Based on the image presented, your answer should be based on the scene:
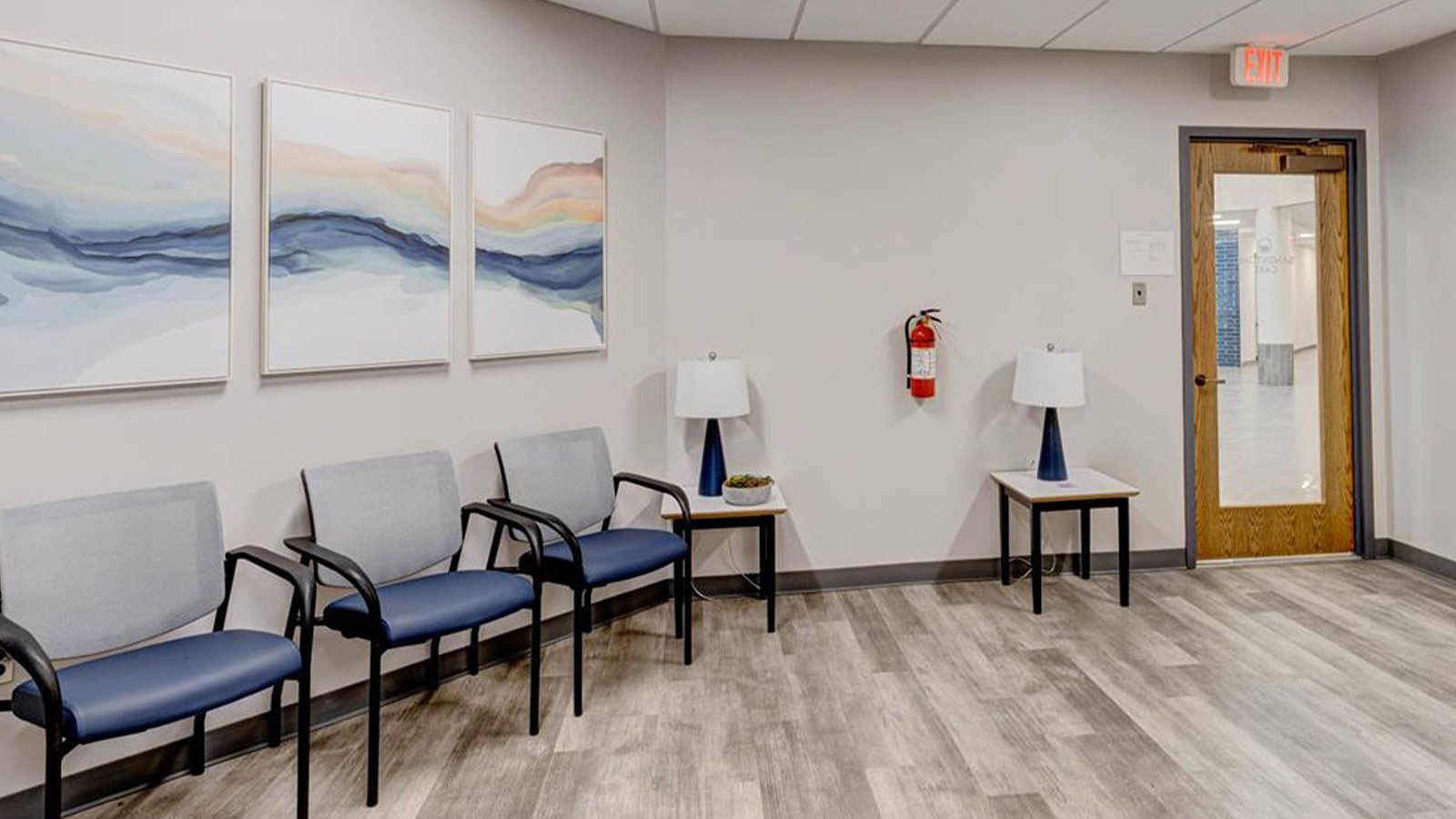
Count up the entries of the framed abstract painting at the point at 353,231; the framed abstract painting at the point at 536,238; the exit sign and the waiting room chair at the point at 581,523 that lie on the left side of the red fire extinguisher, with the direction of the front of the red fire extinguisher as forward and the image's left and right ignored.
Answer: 1

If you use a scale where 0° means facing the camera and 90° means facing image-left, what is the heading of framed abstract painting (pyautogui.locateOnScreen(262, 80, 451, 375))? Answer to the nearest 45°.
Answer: approximately 315°

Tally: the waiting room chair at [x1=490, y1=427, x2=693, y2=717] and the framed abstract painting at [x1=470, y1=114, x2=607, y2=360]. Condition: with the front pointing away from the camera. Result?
0

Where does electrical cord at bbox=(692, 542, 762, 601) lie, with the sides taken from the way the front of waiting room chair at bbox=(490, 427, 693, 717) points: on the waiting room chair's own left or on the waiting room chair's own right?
on the waiting room chair's own left

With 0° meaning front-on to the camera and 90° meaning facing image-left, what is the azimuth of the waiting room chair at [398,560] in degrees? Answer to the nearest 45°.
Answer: approximately 315°

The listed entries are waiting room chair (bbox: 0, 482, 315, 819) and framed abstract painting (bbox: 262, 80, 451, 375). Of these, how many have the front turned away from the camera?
0

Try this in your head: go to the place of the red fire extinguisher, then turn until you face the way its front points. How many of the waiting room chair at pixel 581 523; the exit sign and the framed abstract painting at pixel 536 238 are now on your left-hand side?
1

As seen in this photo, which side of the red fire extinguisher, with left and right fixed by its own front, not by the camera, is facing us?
front

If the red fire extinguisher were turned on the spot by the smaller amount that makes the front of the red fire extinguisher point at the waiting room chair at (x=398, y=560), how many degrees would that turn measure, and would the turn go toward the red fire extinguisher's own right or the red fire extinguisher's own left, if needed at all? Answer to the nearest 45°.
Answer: approximately 45° to the red fire extinguisher's own right

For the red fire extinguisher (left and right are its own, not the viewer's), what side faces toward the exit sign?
left

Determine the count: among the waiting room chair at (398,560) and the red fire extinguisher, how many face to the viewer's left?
0

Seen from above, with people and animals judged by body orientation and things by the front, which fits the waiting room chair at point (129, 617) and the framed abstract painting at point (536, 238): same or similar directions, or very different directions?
same or similar directions

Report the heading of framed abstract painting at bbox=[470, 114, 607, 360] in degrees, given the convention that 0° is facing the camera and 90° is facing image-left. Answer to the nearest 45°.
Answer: approximately 315°
